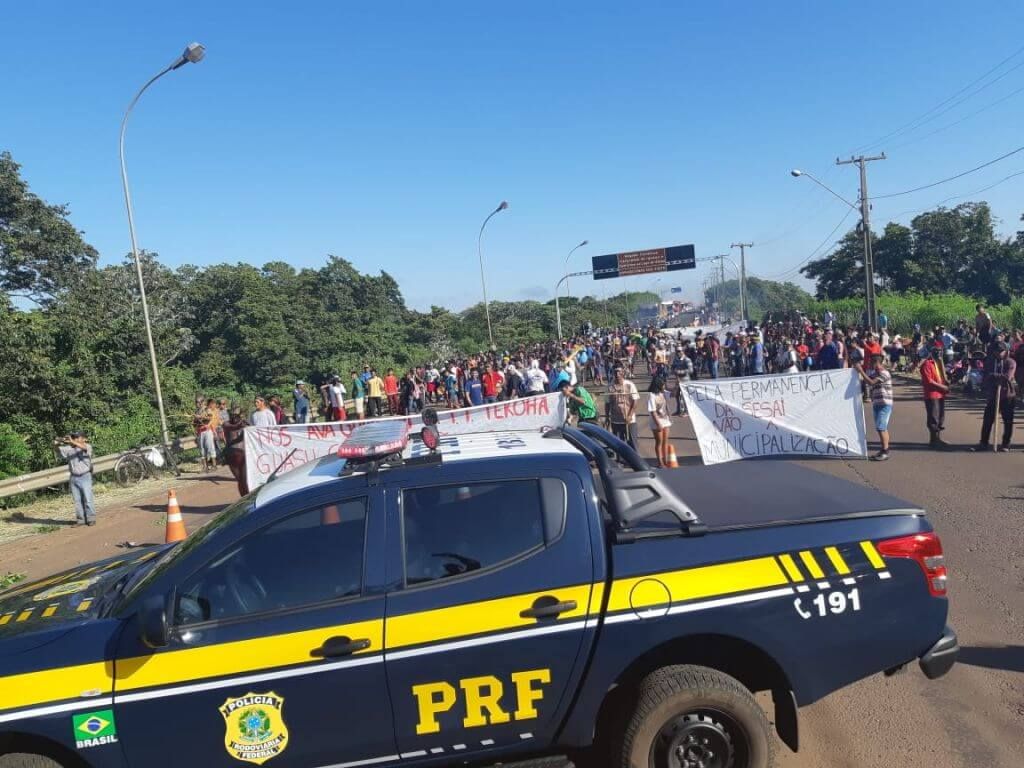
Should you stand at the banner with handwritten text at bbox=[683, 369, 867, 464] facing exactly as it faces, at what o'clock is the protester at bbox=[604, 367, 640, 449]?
The protester is roughly at 2 o'clock from the banner with handwritten text.

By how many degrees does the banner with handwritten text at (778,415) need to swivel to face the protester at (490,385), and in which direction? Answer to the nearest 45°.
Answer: approximately 135° to its right

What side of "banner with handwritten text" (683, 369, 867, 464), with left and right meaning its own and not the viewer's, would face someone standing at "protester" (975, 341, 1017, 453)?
left

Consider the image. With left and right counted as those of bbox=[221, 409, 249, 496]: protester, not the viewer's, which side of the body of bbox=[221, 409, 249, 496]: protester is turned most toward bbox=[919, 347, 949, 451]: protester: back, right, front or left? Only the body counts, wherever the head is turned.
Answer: left

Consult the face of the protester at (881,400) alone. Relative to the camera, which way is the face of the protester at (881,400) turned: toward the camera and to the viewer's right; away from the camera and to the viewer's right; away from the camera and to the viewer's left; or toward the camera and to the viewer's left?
toward the camera and to the viewer's left

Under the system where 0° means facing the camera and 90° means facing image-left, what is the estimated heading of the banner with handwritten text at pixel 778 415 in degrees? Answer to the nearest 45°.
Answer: approximately 0°

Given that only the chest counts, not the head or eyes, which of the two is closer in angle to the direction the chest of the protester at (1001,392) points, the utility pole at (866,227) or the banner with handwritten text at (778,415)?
the banner with handwritten text

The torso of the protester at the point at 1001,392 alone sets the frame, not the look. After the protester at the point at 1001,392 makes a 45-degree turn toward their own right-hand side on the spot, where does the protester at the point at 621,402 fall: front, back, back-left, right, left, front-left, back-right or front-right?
front
